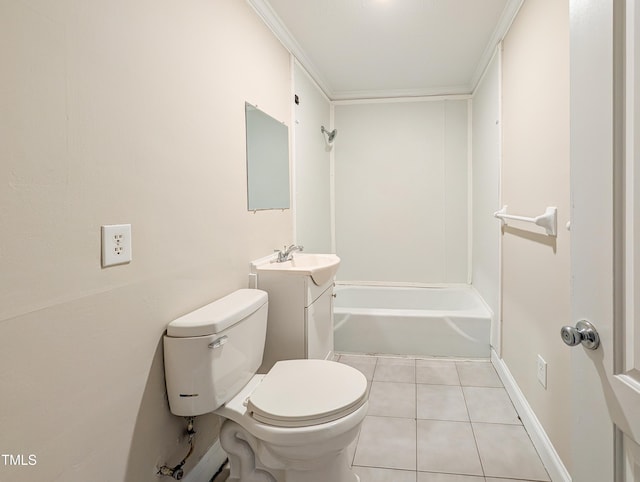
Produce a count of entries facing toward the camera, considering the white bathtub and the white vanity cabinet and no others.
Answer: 1

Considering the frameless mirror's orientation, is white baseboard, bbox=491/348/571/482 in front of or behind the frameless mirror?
in front

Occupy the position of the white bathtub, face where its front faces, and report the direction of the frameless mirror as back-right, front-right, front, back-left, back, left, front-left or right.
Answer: front-right

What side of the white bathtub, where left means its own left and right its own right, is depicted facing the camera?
front

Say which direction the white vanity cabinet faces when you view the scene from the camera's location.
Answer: facing to the right of the viewer

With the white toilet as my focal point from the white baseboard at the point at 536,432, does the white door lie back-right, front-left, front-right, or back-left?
front-left

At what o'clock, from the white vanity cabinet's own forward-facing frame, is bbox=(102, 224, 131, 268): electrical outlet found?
The electrical outlet is roughly at 4 o'clock from the white vanity cabinet.

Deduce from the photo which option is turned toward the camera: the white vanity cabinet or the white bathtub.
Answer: the white bathtub

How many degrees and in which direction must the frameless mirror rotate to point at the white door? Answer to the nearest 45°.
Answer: approximately 45° to its right

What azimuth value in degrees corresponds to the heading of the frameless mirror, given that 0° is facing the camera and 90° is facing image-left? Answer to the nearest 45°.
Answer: approximately 315°

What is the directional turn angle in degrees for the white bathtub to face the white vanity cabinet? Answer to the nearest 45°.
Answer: approximately 45° to its right

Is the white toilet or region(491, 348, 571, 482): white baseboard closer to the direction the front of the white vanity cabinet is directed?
the white baseboard

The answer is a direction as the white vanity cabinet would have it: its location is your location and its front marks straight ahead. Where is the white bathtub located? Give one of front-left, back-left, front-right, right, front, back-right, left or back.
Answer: front-left

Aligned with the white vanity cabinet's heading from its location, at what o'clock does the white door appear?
The white door is roughly at 2 o'clock from the white vanity cabinet.

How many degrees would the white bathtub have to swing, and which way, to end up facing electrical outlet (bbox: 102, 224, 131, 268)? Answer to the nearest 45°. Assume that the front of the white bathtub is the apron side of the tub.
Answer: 0° — it already faces it

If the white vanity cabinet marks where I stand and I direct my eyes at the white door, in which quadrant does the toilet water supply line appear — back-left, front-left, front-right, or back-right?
front-right
